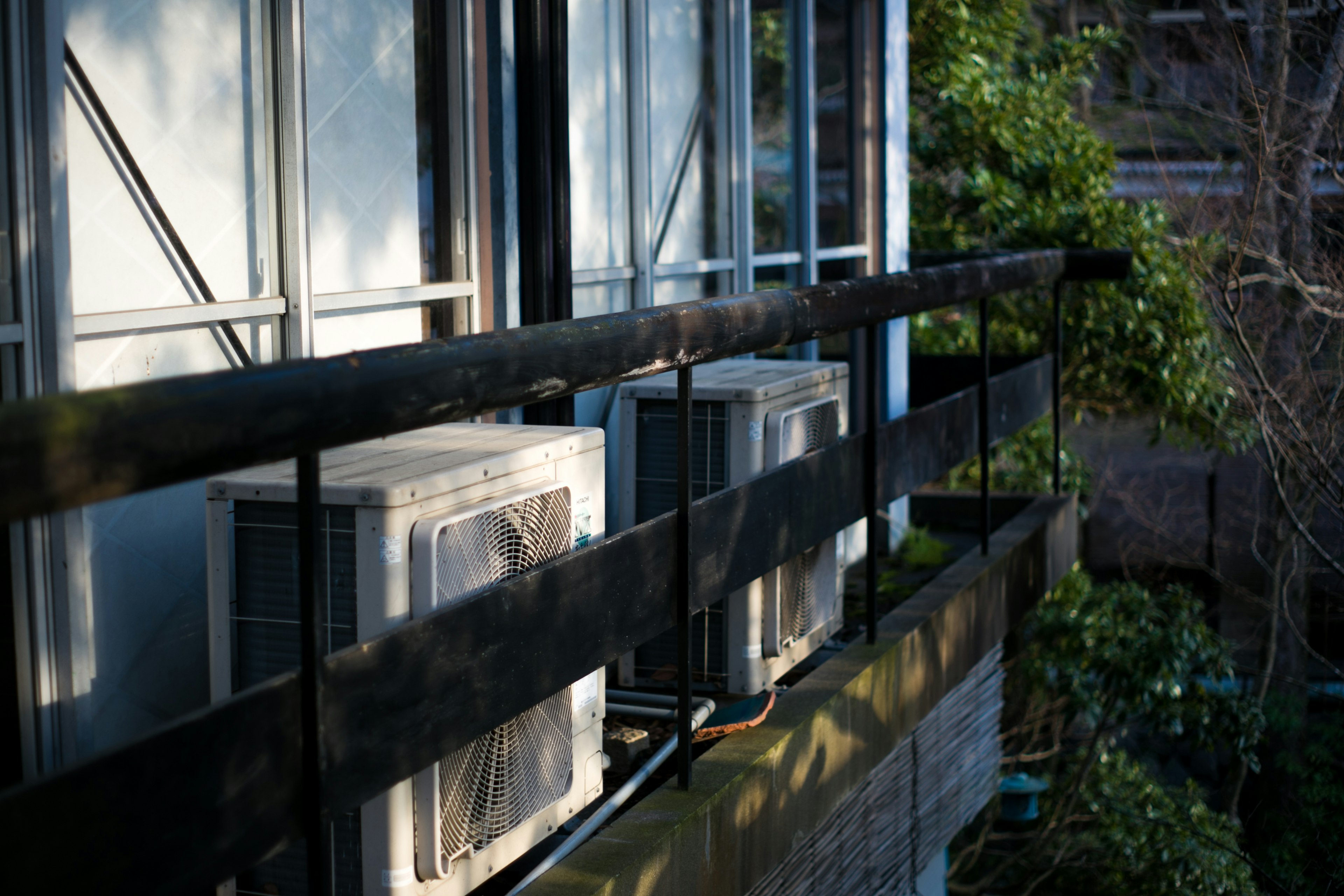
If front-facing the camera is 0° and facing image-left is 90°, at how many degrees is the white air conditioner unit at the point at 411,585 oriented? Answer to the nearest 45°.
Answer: approximately 315°

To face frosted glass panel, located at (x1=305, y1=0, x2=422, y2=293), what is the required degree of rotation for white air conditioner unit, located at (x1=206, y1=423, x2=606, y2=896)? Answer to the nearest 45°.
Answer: approximately 135° to its left

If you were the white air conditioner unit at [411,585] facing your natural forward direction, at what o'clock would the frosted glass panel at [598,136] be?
The frosted glass panel is roughly at 8 o'clock from the white air conditioner unit.

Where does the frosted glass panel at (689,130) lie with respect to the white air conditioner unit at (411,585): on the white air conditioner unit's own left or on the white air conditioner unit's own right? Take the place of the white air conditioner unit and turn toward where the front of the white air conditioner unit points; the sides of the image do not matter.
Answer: on the white air conditioner unit's own left

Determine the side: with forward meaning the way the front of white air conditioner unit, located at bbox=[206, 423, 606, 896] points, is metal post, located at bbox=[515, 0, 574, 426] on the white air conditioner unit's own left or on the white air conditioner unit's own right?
on the white air conditioner unit's own left

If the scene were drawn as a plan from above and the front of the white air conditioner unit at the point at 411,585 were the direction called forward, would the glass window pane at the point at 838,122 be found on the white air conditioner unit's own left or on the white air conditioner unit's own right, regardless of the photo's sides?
on the white air conditioner unit's own left

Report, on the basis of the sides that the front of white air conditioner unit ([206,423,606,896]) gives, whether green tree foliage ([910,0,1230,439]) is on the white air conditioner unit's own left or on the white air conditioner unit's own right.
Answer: on the white air conditioner unit's own left
